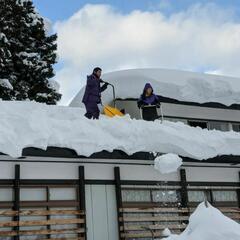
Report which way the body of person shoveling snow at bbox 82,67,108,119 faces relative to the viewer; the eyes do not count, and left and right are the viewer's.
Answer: facing to the right of the viewer

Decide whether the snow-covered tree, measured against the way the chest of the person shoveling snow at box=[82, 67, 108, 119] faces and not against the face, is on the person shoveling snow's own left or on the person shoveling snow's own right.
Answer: on the person shoveling snow's own left

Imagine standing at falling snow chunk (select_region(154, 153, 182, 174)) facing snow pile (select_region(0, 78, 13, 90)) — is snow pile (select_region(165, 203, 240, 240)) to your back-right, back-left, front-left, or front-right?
back-left

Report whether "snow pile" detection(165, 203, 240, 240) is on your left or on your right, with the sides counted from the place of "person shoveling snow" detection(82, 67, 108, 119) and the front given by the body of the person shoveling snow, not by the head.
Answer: on your right
